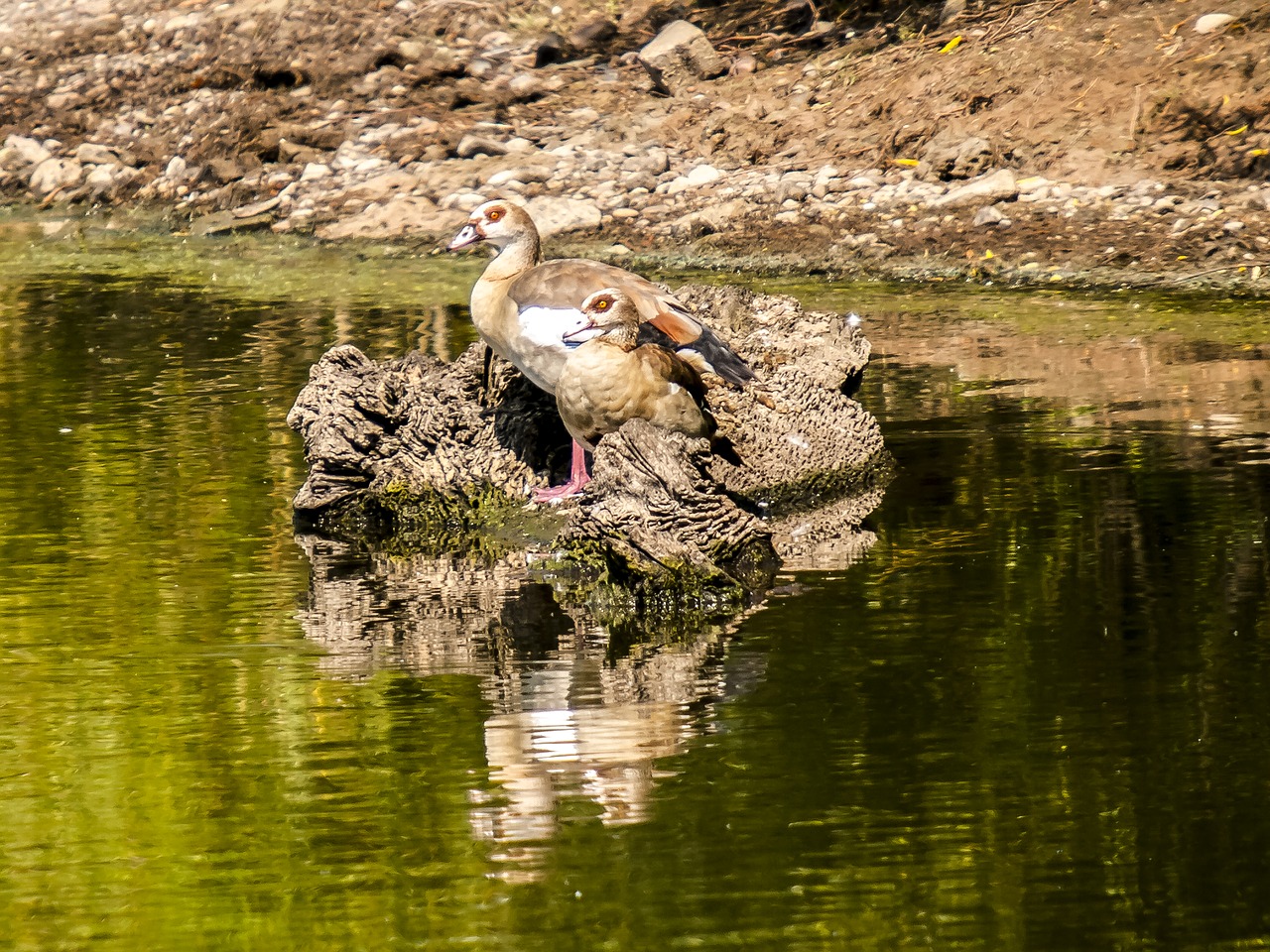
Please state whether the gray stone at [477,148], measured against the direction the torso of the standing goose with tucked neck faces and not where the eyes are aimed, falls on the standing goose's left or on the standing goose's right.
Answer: on the standing goose's right

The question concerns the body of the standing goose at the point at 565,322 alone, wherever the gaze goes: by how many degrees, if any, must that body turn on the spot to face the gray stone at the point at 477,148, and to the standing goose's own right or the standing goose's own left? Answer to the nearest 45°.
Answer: approximately 90° to the standing goose's own right

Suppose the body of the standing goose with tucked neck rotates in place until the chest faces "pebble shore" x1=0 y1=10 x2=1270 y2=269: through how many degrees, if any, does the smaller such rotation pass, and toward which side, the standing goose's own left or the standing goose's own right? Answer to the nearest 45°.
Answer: approximately 135° to the standing goose's own right

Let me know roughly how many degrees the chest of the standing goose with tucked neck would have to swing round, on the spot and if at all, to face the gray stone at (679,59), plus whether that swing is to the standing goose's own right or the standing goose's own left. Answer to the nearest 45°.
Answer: approximately 135° to the standing goose's own right

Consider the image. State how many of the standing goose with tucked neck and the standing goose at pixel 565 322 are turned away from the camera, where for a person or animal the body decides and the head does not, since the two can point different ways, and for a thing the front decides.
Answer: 0

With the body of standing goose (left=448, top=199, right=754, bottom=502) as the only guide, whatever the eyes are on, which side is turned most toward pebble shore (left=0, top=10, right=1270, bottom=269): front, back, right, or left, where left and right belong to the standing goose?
right

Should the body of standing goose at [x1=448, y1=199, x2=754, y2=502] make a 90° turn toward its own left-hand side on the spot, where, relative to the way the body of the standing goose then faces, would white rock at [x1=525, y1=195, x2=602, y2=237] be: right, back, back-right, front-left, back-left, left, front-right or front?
back

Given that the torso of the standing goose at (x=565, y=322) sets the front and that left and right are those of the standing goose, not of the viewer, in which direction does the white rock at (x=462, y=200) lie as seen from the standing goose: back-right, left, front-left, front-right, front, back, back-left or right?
right

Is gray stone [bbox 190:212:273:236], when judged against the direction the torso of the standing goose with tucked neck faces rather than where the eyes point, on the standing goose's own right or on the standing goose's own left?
on the standing goose's own right

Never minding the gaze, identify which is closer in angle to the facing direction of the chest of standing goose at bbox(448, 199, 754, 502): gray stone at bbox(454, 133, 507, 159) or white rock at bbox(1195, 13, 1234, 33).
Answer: the gray stone

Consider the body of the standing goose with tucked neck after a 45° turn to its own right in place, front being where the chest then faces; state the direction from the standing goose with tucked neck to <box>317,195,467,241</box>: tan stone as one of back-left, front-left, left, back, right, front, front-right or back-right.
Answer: right

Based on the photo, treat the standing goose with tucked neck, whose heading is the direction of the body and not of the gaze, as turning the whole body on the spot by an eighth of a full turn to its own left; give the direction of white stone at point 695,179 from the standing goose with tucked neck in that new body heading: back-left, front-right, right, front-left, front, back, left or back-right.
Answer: back

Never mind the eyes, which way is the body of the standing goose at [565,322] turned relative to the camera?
to the viewer's left

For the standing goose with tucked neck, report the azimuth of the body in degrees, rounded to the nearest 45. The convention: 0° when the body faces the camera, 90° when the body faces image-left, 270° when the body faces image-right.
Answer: approximately 45°

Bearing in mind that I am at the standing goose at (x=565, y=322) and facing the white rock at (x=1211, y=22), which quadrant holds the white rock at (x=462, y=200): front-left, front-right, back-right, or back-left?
front-left

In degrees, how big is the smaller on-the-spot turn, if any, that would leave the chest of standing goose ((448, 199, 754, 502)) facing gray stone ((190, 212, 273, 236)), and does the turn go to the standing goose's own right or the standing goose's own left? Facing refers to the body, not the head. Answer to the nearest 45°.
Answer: approximately 90° to the standing goose's own right

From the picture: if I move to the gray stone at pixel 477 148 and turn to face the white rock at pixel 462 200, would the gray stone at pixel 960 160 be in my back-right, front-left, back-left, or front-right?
front-left

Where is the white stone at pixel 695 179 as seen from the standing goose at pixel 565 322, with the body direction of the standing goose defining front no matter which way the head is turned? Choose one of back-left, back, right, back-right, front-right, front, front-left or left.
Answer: right
